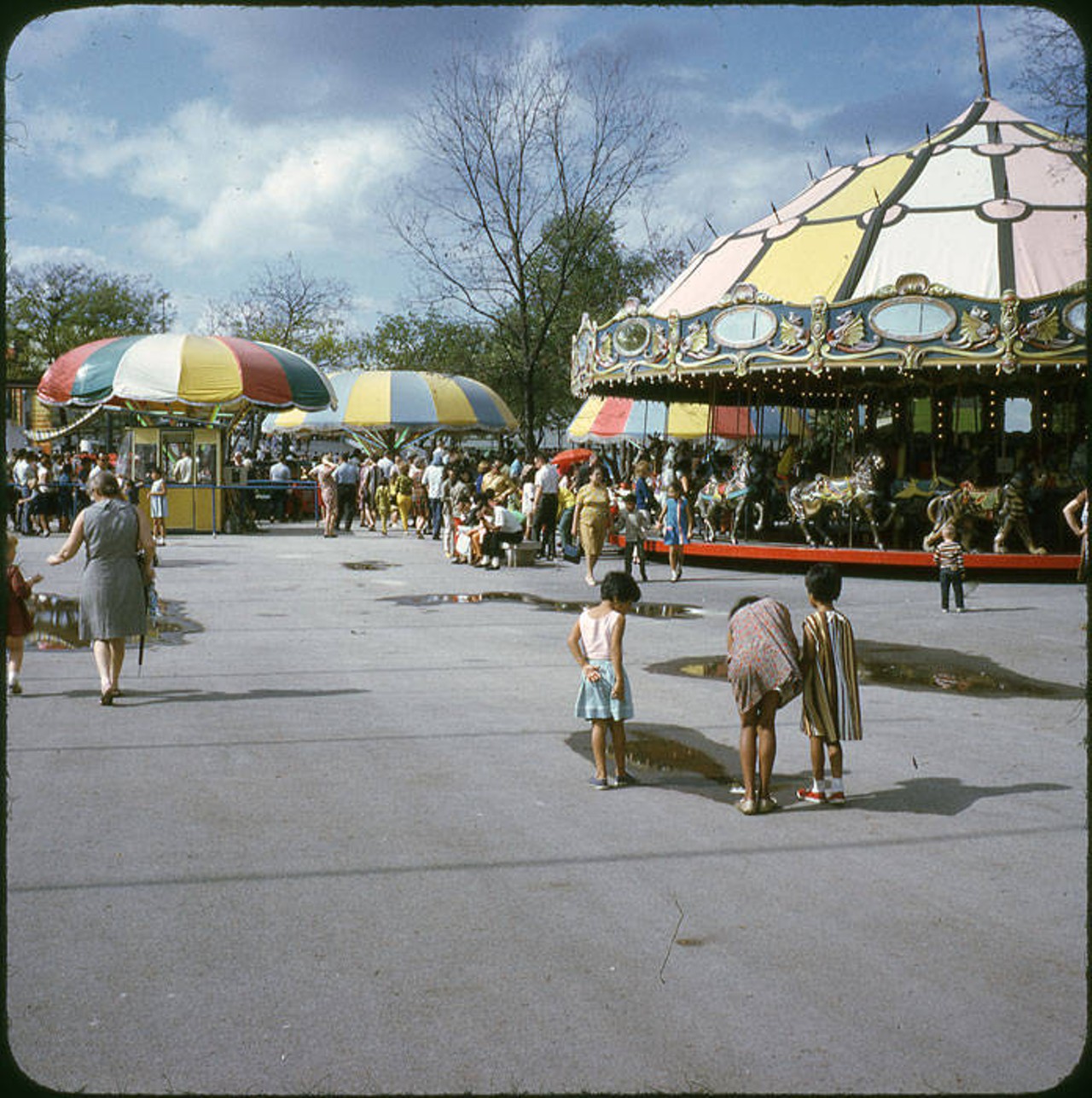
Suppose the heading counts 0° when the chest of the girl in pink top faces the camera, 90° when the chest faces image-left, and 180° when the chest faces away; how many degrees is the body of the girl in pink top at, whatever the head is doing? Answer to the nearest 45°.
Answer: approximately 225°

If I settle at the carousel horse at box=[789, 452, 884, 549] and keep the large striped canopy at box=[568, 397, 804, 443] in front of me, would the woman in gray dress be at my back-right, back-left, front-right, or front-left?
back-left

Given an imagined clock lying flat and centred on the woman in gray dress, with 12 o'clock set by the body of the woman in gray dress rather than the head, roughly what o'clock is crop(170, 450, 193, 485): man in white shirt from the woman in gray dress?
The man in white shirt is roughly at 12 o'clock from the woman in gray dress.

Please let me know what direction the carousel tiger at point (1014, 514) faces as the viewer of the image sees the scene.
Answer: facing to the right of the viewer

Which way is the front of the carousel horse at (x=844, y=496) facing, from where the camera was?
facing to the right of the viewer

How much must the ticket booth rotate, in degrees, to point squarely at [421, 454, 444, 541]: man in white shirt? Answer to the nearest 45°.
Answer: approximately 45° to its left

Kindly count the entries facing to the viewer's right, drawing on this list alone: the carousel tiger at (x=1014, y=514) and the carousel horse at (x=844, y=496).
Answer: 2

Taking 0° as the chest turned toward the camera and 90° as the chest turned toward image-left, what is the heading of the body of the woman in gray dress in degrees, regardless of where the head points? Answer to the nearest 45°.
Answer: approximately 180°

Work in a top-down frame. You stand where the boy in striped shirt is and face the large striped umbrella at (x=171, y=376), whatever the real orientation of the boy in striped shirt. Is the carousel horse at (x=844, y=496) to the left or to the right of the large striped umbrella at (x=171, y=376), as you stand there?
right

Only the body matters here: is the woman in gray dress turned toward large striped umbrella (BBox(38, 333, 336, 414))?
yes
